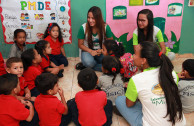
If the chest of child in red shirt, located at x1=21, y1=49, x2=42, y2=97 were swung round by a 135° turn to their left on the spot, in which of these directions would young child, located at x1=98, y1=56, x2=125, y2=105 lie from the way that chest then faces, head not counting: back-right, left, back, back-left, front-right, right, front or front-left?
back

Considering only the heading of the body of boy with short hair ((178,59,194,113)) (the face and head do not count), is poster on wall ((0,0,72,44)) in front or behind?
in front

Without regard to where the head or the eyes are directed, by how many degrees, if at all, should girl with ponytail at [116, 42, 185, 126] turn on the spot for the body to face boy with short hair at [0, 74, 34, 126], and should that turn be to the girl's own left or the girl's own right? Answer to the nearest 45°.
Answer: approximately 45° to the girl's own left

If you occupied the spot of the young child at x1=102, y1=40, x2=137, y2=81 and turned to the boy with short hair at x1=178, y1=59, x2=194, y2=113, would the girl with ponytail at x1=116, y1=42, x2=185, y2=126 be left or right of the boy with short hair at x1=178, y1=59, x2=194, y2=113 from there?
right

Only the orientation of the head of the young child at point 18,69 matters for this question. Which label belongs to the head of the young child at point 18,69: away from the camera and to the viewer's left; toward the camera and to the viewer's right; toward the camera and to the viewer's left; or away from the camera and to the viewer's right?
toward the camera and to the viewer's right

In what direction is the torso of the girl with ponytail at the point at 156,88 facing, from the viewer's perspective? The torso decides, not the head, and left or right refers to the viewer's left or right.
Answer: facing away from the viewer and to the left of the viewer

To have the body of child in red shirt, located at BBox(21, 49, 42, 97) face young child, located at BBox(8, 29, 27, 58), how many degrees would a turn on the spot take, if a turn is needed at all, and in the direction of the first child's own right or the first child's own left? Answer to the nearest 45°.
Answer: approximately 90° to the first child's own left

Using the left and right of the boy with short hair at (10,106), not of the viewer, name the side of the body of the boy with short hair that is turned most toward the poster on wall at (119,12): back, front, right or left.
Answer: front

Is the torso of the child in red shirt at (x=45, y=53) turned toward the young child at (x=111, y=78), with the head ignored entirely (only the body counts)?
no

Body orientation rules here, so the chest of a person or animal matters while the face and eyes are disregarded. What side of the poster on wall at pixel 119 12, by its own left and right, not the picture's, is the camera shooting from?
front

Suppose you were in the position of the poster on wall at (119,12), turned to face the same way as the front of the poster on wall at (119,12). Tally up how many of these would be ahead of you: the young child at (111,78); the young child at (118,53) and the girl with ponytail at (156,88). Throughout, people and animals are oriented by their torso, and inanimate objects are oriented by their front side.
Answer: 3

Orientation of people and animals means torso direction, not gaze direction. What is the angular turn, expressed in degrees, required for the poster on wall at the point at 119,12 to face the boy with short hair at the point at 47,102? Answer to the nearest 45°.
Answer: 0° — it already faces them

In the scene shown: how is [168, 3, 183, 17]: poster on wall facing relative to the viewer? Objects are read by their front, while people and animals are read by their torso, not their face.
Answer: toward the camera

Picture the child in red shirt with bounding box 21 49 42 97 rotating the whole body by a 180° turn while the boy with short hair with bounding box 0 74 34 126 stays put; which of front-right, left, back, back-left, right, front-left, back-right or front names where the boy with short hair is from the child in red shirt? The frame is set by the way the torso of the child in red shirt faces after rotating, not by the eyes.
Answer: left

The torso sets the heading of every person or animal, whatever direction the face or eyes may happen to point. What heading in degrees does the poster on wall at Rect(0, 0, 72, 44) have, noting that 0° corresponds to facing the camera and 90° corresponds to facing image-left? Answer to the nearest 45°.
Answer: approximately 0°

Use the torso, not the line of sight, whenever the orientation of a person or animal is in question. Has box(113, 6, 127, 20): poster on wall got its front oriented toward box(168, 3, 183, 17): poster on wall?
no

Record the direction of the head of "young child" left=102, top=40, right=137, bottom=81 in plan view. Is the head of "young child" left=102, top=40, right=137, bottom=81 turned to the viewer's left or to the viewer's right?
to the viewer's left

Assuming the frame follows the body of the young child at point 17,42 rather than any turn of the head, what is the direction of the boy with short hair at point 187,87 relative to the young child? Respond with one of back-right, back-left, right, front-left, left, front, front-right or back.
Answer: front
